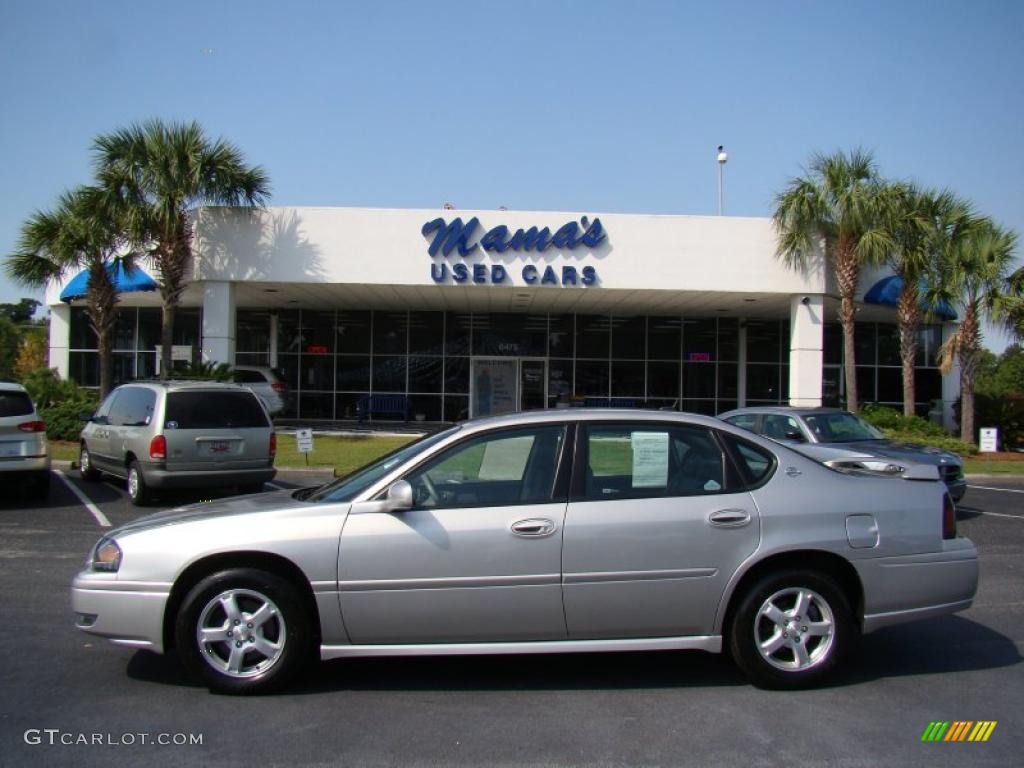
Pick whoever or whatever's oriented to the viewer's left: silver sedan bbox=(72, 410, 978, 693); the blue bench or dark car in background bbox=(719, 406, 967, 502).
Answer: the silver sedan

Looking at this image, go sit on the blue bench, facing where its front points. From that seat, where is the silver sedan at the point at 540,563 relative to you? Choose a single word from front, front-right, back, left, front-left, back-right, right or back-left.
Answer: front

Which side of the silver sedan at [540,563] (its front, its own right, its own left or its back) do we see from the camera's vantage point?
left

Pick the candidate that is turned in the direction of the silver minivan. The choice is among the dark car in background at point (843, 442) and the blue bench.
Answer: the blue bench

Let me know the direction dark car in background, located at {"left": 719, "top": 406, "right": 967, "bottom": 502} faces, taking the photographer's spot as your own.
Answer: facing the viewer and to the right of the viewer

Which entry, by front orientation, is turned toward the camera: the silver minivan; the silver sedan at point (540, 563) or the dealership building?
the dealership building

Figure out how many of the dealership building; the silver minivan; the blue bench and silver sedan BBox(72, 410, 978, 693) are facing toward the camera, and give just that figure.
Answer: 2

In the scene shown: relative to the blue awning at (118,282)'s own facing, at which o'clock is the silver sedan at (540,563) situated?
The silver sedan is roughly at 12 o'clock from the blue awning.

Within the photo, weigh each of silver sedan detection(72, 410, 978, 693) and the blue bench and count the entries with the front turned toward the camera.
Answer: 1

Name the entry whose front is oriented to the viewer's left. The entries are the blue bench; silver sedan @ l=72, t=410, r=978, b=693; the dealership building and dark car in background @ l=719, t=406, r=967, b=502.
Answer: the silver sedan

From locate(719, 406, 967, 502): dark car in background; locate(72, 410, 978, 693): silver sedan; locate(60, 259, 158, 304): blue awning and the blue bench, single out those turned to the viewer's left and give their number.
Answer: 1

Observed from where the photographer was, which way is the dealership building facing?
facing the viewer

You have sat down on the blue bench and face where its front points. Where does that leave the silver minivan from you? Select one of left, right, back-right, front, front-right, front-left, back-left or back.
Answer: front

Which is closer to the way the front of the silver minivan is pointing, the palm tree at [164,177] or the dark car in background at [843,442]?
the palm tree
